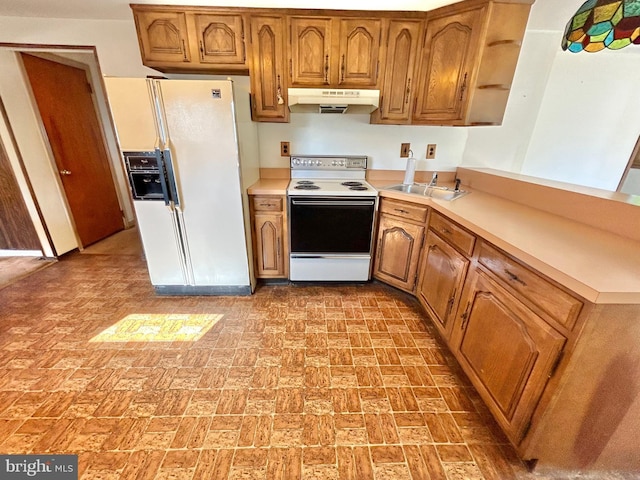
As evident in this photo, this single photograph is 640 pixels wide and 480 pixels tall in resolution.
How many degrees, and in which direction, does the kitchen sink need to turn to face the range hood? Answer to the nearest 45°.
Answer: approximately 45° to its right

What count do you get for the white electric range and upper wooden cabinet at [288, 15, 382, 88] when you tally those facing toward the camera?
2

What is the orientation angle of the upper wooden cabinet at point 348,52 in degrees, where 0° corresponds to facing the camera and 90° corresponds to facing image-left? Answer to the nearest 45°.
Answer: approximately 0°

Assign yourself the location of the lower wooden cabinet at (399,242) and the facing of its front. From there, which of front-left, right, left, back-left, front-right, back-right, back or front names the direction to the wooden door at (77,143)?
front-right

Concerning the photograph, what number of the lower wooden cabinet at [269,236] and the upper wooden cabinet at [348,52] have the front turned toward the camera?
2

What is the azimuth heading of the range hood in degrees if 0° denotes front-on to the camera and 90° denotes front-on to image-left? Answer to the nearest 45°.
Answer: approximately 0°
